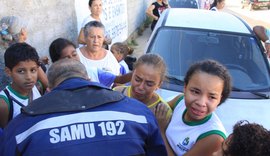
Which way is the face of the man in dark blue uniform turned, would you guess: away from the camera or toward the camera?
away from the camera

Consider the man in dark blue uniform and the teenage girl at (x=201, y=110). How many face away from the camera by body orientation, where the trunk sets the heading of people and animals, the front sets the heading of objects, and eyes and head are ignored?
1

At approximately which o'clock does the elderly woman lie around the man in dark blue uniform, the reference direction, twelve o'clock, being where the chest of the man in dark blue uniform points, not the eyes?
The elderly woman is roughly at 12 o'clock from the man in dark blue uniform.

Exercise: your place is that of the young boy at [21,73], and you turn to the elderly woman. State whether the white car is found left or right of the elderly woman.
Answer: right

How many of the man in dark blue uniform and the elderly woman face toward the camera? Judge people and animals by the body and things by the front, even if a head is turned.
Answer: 1

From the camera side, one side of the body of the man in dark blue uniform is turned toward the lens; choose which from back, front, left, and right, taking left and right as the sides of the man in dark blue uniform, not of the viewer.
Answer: back

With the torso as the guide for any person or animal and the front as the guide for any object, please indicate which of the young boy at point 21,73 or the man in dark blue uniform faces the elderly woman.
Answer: the man in dark blue uniform

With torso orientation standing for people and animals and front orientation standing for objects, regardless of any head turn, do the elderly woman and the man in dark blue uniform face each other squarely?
yes

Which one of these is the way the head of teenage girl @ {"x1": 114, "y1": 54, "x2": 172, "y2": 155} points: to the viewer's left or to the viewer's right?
to the viewer's left

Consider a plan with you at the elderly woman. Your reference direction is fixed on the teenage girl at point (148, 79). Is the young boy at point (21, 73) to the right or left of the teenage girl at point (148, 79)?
right

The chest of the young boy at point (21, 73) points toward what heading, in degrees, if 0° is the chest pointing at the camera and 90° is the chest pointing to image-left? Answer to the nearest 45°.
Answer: approximately 315°

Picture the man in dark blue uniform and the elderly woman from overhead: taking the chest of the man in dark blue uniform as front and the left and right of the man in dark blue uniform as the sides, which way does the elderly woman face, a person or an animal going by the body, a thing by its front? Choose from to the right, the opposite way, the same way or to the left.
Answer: the opposite way
